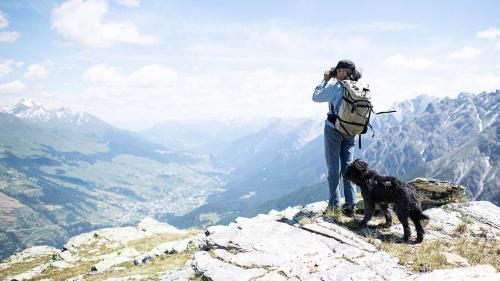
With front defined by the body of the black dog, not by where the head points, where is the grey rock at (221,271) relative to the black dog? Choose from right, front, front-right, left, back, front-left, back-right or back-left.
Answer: left

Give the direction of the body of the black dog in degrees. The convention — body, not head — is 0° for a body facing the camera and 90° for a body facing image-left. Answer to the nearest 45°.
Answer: approximately 135°

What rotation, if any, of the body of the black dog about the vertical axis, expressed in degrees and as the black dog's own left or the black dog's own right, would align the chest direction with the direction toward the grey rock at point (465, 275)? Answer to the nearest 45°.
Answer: approximately 135° to the black dog's own left

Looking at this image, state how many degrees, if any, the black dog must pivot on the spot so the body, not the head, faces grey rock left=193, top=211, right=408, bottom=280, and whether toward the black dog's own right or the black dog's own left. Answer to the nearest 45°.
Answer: approximately 90° to the black dog's own left

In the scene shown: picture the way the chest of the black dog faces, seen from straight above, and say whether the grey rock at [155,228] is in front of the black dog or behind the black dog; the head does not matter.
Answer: in front

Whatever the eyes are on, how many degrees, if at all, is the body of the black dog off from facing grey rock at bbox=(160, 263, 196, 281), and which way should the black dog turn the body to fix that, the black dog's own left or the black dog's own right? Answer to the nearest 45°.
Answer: approximately 90° to the black dog's own left

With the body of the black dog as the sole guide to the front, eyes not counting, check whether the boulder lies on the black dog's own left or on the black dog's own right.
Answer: on the black dog's own right

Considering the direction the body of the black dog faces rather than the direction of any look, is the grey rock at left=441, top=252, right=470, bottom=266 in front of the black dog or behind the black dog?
behind

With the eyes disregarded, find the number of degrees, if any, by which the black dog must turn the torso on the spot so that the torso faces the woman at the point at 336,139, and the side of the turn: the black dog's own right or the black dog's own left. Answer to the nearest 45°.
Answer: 0° — it already faces them

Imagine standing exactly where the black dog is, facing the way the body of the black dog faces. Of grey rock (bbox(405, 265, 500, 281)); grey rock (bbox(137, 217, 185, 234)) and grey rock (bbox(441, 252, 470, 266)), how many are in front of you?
1
